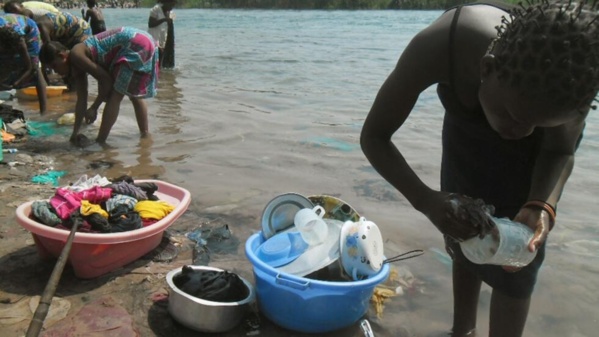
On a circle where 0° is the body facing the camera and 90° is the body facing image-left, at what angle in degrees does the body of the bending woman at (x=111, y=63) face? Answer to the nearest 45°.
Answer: approximately 90°

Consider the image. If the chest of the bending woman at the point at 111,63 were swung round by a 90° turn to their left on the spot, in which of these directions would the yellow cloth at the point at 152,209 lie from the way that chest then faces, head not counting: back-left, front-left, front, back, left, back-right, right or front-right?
front

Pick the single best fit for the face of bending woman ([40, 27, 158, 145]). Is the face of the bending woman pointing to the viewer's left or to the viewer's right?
to the viewer's left

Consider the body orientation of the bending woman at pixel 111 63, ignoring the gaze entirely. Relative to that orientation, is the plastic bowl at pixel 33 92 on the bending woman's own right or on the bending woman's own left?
on the bending woman's own right

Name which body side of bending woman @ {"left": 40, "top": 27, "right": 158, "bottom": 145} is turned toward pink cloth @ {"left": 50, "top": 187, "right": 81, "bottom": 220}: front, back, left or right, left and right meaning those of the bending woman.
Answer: left

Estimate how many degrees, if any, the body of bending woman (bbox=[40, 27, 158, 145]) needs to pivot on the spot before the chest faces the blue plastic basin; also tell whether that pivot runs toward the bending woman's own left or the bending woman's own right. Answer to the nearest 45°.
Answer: approximately 90° to the bending woman's own left

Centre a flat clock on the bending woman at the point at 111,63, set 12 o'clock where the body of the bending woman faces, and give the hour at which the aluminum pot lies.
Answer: The aluminum pot is roughly at 9 o'clock from the bending woman.

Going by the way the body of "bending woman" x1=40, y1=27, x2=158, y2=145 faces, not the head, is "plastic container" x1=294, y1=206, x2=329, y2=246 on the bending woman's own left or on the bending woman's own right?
on the bending woman's own left

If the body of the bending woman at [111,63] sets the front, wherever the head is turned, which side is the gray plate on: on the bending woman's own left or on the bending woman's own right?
on the bending woman's own left

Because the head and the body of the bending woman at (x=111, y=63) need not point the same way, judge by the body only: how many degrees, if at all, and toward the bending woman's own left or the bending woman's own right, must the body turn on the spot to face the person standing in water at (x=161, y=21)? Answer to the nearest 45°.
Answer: approximately 90° to the bending woman's own right

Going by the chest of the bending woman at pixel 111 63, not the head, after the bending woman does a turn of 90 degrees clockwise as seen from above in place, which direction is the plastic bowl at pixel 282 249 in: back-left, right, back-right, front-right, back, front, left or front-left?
back

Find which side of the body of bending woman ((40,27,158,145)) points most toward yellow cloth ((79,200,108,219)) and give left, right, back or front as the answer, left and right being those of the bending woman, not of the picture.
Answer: left
